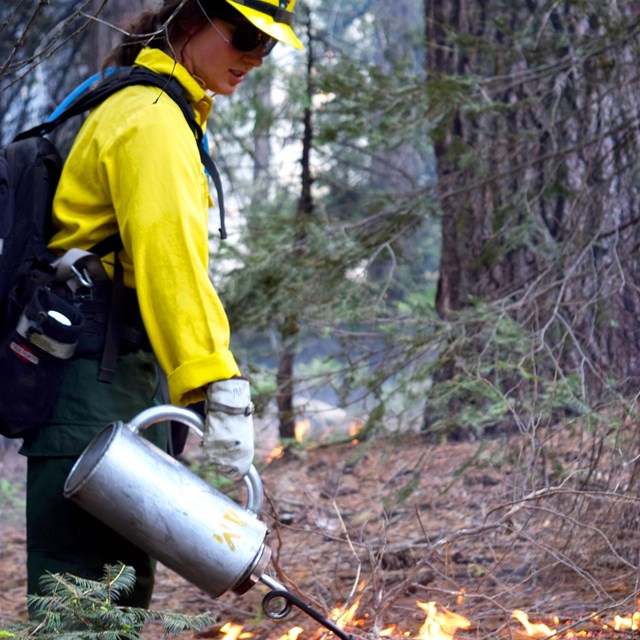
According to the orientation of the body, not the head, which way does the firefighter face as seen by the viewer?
to the viewer's right

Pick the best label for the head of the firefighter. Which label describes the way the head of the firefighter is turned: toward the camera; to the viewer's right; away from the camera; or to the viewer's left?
to the viewer's right
